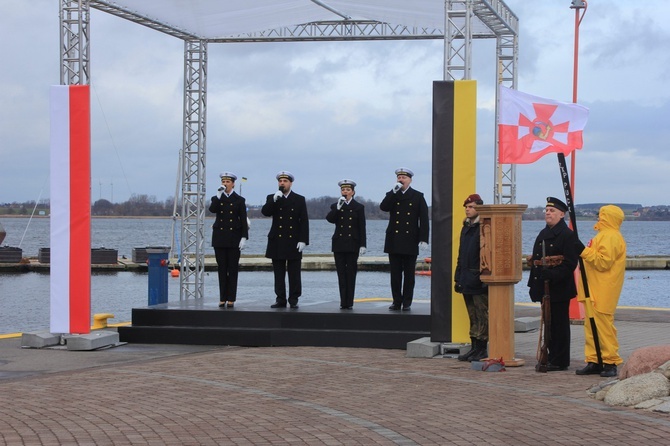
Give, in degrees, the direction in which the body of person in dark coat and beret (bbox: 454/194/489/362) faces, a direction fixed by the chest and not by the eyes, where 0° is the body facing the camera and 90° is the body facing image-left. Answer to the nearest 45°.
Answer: approximately 45°

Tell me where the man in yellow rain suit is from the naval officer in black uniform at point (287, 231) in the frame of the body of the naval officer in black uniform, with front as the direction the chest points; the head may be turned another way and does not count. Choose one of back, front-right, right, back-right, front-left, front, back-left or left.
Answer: front-left

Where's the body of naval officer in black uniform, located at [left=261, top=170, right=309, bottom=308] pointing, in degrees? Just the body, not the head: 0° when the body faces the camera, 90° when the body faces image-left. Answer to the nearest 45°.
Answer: approximately 0°

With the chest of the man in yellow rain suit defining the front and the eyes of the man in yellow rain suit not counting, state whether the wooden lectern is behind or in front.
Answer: in front

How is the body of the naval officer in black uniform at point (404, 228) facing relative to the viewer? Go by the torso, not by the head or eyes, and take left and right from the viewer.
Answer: facing the viewer

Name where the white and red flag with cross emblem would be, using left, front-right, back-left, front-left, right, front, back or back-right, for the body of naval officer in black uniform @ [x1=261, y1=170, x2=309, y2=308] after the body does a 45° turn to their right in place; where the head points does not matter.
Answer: left

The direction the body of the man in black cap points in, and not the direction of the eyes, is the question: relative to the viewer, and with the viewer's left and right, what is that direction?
facing the viewer and to the left of the viewer

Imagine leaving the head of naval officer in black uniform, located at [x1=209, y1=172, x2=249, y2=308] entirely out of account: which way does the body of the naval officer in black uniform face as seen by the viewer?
toward the camera

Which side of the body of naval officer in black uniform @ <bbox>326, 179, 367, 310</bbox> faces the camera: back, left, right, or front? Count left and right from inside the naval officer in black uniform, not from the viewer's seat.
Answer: front
